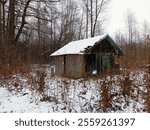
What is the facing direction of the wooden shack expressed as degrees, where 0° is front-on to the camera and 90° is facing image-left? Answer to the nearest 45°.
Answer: approximately 315°
